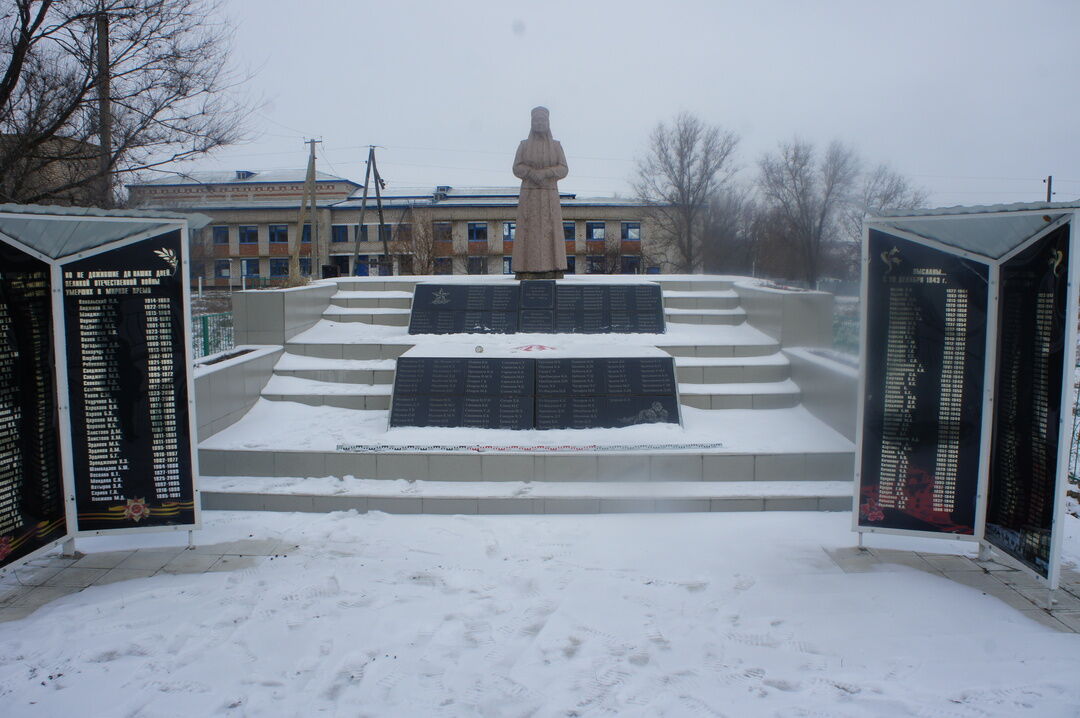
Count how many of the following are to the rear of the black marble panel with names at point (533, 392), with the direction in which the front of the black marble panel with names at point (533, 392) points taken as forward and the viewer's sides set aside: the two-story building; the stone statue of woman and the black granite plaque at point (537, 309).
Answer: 3

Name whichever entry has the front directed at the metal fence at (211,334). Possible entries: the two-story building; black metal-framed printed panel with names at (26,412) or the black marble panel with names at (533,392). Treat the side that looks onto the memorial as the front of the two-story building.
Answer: the two-story building

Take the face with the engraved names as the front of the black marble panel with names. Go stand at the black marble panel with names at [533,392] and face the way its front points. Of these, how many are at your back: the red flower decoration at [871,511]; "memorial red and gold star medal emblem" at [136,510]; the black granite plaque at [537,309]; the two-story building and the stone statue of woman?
3

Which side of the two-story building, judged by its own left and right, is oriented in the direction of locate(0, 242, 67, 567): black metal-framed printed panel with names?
front

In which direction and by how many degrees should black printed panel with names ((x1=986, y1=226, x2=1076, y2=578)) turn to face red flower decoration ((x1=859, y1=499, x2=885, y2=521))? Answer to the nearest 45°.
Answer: approximately 45° to its right

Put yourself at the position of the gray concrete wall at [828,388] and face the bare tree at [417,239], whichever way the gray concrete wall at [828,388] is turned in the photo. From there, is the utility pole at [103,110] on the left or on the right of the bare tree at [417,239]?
left

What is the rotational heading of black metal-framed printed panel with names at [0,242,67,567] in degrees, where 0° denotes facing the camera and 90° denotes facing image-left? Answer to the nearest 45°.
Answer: approximately 315°

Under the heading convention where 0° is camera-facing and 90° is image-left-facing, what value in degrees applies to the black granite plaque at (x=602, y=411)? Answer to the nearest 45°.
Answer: approximately 0°

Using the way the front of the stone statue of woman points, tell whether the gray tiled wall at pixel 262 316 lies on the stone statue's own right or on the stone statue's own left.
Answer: on the stone statue's own right

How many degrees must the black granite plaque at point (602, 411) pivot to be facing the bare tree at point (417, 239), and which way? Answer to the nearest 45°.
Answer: approximately 180°

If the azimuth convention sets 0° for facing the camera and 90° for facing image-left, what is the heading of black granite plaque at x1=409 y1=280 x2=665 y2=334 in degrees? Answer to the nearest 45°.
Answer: approximately 0°

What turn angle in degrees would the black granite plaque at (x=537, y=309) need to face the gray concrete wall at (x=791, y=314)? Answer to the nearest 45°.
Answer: approximately 45° to its left

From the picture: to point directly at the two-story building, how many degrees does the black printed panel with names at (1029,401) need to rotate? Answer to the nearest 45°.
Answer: approximately 90° to its right

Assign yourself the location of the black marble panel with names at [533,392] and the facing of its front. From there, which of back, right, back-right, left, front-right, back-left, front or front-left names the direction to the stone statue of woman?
back
